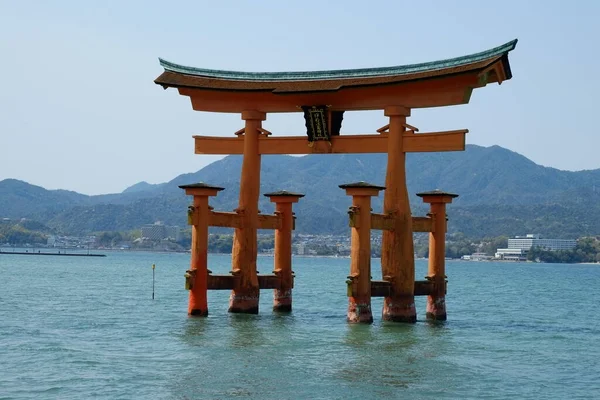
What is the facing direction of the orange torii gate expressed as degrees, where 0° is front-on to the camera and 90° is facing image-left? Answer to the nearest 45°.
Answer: approximately 45°
